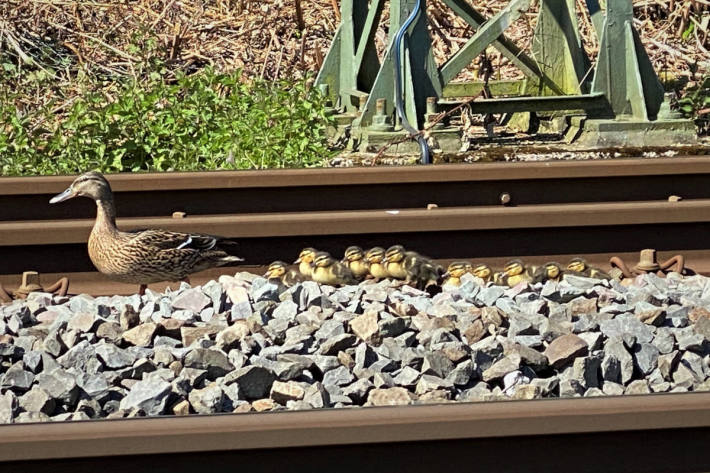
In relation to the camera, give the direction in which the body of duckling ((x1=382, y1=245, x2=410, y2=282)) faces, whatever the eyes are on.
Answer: to the viewer's left

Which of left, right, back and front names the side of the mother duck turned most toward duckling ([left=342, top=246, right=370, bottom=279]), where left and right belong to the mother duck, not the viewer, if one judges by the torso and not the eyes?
back

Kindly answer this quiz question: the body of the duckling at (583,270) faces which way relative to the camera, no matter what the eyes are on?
to the viewer's left

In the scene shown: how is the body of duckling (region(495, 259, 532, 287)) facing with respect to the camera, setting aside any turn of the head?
to the viewer's left

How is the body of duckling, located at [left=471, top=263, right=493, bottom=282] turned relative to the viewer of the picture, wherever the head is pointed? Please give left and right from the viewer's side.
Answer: facing to the left of the viewer

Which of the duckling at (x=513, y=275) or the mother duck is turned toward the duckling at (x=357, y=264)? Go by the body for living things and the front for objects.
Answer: the duckling at (x=513, y=275)

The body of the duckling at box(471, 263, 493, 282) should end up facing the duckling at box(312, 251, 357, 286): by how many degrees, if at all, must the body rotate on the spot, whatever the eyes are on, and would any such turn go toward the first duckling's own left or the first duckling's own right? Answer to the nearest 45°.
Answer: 0° — it already faces it

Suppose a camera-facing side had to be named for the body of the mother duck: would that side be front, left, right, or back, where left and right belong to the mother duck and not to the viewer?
left

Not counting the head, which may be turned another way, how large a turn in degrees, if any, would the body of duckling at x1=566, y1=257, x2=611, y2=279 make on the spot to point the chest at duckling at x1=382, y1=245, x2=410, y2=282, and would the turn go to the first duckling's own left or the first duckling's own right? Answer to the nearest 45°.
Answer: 0° — it already faces it
